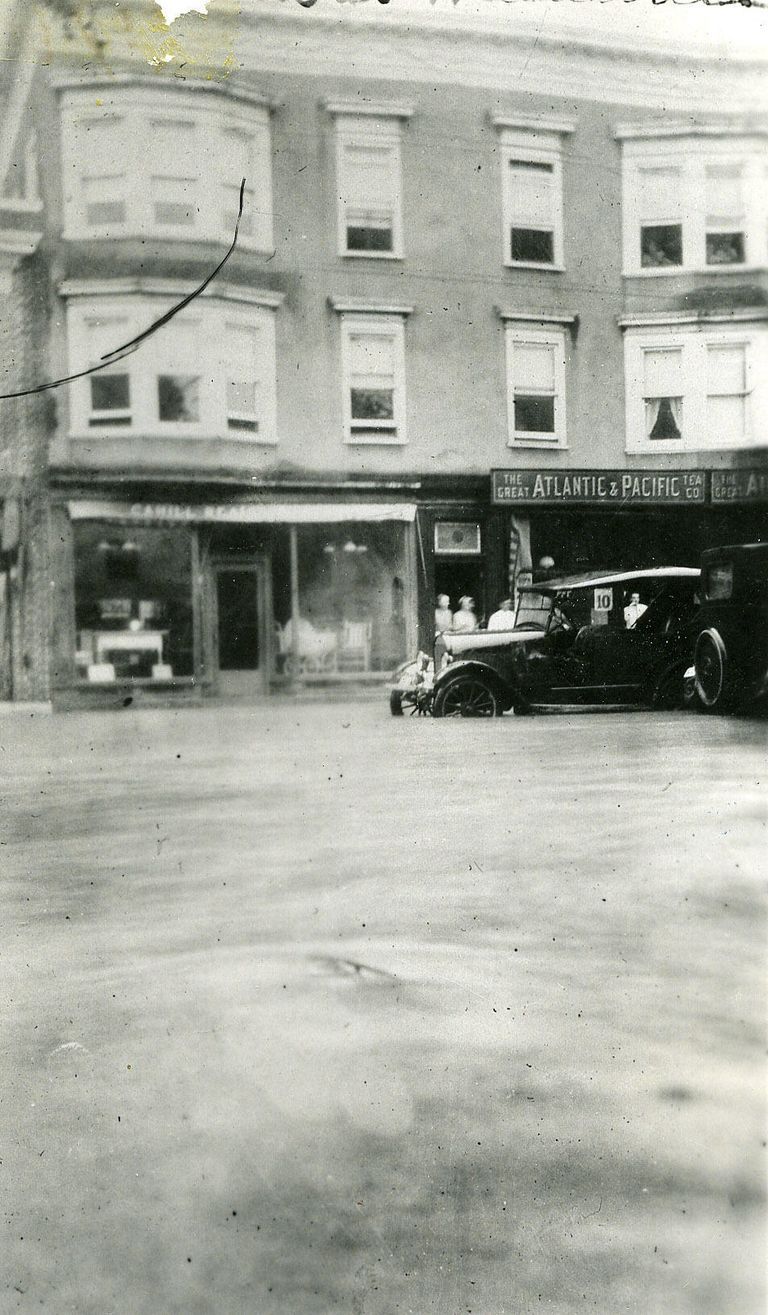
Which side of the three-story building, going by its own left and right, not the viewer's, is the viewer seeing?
front
